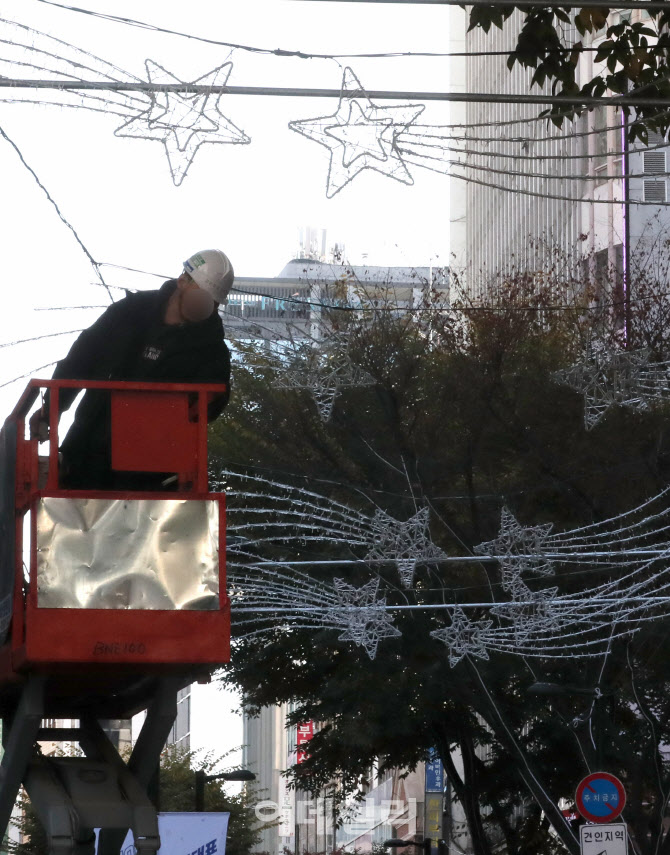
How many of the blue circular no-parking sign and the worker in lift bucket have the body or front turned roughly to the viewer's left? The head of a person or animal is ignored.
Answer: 0

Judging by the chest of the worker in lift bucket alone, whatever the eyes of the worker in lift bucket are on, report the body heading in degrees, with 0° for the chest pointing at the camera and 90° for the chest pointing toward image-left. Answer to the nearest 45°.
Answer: approximately 315°

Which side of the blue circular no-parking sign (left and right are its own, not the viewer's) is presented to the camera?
front

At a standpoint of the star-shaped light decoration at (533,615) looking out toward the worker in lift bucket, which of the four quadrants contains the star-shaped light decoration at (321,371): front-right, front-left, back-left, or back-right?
front-right
